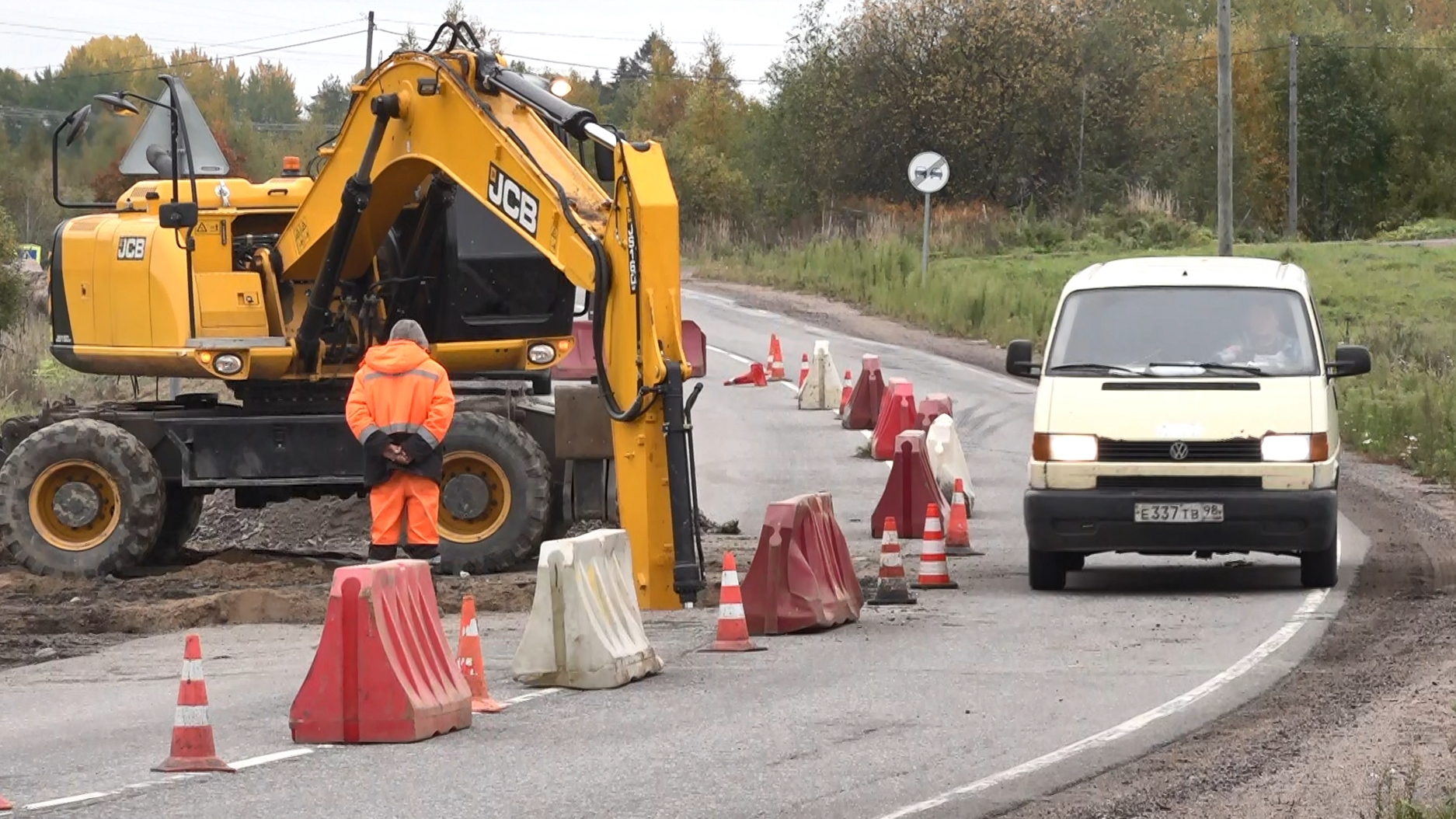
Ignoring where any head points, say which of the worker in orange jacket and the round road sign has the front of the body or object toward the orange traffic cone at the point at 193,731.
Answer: the round road sign

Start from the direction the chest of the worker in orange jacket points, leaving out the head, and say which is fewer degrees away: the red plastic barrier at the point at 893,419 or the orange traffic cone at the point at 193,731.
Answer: the red plastic barrier

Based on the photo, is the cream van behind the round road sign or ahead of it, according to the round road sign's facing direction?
ahead

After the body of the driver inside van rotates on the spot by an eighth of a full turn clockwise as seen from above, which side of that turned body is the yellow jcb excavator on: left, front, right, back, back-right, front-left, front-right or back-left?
front-right

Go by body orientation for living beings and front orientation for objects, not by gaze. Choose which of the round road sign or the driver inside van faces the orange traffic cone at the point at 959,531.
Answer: the round road sign

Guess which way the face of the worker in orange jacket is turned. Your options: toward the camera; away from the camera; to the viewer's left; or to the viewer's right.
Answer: away from the camera

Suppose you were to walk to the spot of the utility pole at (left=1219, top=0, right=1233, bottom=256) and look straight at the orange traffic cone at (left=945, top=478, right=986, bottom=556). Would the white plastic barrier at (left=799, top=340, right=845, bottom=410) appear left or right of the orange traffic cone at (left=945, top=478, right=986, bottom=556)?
right

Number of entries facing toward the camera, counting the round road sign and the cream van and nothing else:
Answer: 2

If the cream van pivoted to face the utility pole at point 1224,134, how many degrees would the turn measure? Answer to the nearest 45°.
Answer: approximately 180°

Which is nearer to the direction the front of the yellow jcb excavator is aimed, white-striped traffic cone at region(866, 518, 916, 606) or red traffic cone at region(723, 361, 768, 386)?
the white-striped traffic cone

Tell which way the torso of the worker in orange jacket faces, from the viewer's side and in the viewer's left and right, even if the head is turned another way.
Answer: facing away from the viewer

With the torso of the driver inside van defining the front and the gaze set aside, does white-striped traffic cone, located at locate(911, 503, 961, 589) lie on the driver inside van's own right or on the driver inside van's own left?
on the driver inside van's own right

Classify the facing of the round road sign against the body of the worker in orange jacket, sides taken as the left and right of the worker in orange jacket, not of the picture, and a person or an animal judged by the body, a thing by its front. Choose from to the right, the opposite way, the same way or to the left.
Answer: the opposite way

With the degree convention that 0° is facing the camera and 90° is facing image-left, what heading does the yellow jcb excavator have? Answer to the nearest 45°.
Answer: approximately 315°

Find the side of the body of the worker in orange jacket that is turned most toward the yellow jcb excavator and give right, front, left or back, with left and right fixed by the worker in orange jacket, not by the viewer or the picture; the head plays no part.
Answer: front

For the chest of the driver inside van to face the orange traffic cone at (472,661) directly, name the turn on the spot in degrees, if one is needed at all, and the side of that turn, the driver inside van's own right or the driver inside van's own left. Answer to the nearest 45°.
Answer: approximately 45° to the driver inside van's own right
